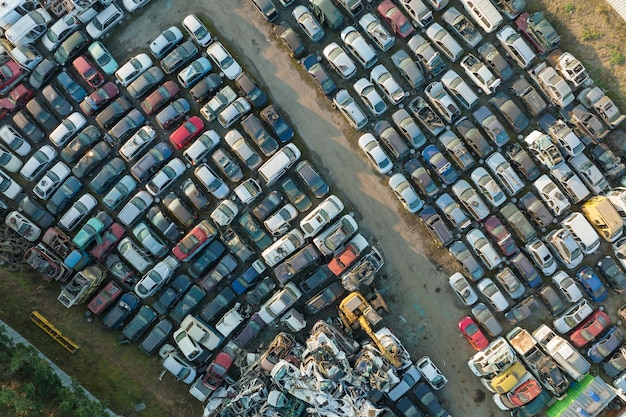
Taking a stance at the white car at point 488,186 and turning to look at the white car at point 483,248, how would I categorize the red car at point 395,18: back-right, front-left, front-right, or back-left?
back-right

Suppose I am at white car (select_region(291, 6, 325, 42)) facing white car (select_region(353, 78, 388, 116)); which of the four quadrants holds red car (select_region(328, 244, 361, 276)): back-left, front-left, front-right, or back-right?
front-right

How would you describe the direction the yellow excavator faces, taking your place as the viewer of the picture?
facing the viewer and to the right of the viewer

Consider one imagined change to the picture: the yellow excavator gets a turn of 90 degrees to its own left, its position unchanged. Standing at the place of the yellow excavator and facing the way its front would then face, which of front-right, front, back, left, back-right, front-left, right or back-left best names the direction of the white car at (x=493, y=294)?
front-right

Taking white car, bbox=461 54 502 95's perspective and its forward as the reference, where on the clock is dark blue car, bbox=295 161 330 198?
The dark blue car is roughly at 10 o'clock from the white car.

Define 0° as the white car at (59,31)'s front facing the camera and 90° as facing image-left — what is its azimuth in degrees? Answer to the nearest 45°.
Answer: approximately 45°

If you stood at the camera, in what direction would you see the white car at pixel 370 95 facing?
facing away from the viewer and to the left of the viewer
